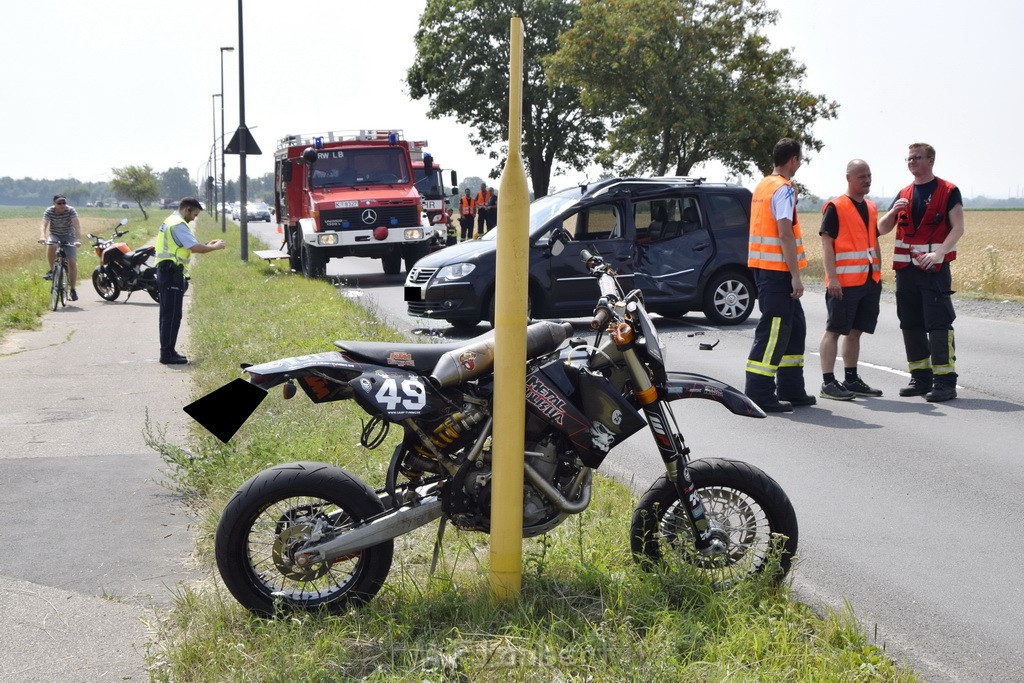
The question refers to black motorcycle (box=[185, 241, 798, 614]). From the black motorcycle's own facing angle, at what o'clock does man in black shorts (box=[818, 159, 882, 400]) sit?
The man in black shorts is roughly at 10 o'clock from the black motorcycle.

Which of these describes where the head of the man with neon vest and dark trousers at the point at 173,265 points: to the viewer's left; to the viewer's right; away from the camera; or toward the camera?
to the viewer's right

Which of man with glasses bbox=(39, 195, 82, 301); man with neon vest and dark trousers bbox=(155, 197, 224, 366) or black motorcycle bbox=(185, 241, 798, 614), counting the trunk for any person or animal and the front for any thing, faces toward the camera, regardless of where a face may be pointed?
man with glasses bbox=(39, 195, 82, 301)

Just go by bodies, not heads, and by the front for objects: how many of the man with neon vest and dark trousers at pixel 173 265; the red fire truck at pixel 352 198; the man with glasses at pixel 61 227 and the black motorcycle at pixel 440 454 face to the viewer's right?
2

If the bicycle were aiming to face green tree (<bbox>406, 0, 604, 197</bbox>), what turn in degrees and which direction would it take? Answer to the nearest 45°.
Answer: approximately 135° to its left

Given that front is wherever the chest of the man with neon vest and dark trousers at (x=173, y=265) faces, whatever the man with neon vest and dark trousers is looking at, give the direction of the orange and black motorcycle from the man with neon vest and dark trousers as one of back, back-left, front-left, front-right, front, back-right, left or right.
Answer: left

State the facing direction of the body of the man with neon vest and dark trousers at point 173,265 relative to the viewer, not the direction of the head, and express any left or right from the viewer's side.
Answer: facing to the right of the viewer

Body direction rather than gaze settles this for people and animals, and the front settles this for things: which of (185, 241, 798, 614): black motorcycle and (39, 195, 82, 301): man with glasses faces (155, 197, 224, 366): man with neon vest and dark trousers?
(39, 195, 82, 301): man with glasses

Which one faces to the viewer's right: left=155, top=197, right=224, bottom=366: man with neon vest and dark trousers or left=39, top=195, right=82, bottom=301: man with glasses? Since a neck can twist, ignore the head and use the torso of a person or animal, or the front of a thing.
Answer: left=155, top=197, right=224, bottom=366: man with neon vest and dark trousers

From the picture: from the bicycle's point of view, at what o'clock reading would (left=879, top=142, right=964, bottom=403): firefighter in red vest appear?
The firefighter in red vest is roughly at 11 o'clock from the bicycle.

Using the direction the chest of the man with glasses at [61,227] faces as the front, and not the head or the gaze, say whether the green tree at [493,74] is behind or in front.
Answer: behind

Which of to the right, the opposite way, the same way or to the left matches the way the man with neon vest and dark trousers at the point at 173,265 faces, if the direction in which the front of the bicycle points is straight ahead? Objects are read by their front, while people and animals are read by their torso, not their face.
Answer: to the left

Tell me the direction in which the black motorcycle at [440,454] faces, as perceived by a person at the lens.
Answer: facing to the right of the viewer

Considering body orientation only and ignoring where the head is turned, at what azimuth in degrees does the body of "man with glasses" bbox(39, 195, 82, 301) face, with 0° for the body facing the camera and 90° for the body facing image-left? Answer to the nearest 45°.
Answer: approximately 0°

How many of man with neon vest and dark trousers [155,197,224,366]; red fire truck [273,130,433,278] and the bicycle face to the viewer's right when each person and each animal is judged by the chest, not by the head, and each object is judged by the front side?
1

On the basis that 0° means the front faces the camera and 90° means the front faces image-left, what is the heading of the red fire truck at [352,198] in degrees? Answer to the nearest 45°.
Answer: approximately 0°

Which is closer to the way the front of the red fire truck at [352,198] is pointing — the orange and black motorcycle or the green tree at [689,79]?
the orange and black motorcycle
